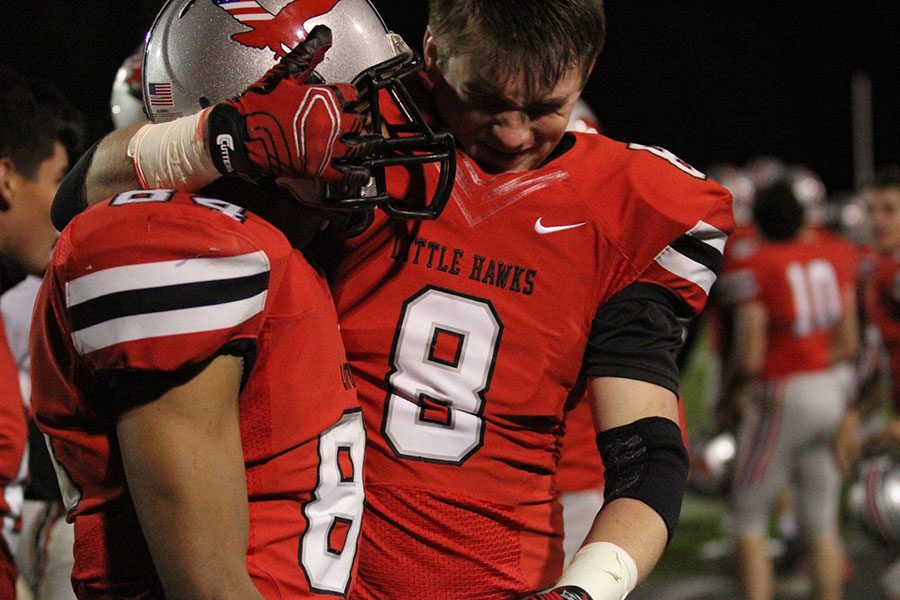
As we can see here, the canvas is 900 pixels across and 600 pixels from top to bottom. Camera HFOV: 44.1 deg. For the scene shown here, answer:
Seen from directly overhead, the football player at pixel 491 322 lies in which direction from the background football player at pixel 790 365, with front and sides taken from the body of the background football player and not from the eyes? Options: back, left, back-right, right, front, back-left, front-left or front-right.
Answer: back-left

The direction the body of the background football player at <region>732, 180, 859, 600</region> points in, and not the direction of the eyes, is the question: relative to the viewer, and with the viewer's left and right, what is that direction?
facing away from the viewer and to the left of the viewer

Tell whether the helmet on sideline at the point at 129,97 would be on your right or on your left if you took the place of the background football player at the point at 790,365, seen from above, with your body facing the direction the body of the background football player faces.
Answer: on your left

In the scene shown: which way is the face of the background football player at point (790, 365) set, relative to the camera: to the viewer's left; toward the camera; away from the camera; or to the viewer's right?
away from the camera

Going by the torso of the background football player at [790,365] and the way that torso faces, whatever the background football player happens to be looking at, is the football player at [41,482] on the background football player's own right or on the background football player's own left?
on the background football player's own left
